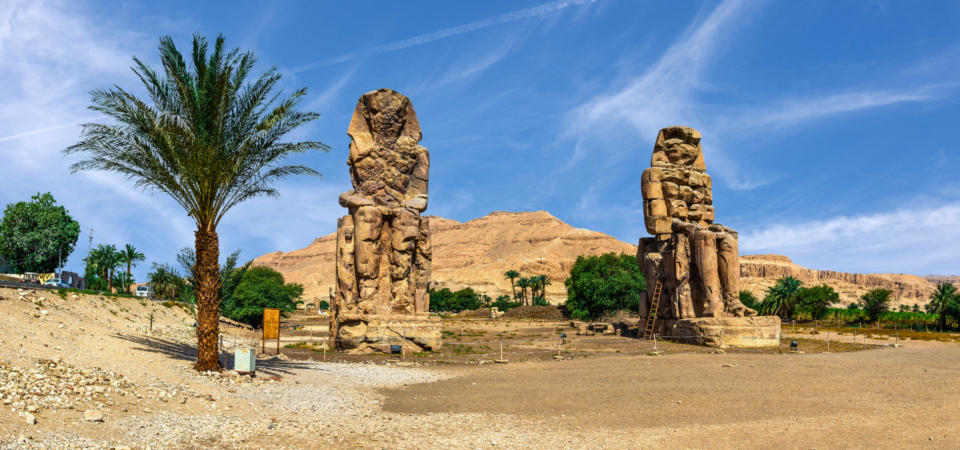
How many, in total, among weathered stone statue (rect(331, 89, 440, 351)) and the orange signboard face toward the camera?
2

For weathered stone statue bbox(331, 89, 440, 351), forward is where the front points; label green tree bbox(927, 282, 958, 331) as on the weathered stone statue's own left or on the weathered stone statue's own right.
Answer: on the weathered stone statue's own left

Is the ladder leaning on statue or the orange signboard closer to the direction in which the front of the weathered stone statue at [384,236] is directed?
the orange signboard

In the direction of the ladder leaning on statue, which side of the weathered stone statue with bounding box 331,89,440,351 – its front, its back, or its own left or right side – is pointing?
left

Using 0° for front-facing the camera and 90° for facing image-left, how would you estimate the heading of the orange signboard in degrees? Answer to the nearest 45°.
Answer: approximately 0°

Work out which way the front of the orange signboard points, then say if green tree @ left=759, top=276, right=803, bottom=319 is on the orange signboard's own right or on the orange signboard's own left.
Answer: on the orange signboard's own left
